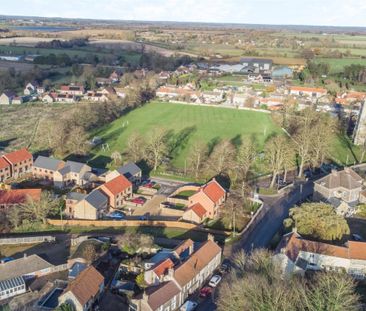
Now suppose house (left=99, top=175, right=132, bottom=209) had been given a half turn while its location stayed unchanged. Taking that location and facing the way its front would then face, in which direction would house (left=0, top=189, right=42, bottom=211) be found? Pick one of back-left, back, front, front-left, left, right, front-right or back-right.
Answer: front-left

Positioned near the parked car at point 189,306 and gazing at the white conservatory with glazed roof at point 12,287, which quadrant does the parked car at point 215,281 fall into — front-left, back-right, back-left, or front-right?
back-right

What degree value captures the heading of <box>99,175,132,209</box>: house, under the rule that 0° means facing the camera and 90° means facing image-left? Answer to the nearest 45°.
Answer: approximately 315°

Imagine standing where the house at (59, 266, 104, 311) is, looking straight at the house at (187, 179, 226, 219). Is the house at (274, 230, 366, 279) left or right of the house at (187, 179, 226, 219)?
right

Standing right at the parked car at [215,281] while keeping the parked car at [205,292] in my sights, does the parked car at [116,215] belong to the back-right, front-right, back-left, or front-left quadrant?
back-right

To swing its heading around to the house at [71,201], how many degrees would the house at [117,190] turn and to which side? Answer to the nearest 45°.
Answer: approximately 135° to its right

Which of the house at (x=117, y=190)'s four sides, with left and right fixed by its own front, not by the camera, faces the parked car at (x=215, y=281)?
front

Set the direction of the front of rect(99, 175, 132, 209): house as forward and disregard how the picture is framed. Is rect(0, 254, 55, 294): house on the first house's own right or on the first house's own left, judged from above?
on the first house's own right

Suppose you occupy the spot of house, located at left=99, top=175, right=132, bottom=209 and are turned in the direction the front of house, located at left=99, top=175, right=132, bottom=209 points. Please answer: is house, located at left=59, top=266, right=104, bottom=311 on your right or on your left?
on your right

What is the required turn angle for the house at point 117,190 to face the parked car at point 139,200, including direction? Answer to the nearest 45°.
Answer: approximately 45° to its left
